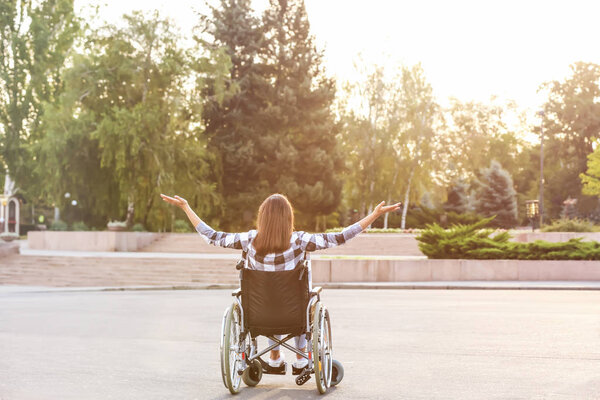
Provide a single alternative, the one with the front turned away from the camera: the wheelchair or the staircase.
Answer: the wheelchair

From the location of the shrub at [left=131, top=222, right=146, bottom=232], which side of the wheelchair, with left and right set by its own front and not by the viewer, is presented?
front

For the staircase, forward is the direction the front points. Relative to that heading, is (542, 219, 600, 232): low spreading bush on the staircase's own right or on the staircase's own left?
on the staircase's own left

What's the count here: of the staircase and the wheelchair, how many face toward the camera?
1

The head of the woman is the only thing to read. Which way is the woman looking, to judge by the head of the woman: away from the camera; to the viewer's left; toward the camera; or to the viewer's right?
away from the camera

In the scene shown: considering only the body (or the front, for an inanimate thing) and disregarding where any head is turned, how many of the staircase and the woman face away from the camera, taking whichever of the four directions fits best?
1

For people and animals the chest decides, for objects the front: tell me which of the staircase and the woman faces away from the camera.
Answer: the woman

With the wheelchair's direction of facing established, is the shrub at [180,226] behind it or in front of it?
in front

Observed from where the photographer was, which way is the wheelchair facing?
facing away from the viewer

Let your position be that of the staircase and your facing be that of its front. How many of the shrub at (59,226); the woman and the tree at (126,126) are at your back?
2

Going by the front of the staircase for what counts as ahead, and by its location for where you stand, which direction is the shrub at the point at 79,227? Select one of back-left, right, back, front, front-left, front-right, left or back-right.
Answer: back

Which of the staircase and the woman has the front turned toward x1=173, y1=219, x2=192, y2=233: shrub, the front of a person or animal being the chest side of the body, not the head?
the woman

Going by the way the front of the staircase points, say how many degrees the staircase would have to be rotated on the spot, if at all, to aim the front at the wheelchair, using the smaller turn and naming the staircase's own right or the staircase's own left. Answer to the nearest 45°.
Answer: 0° — it already faces it

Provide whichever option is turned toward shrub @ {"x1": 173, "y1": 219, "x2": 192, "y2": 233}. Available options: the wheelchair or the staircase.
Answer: the wheelchair

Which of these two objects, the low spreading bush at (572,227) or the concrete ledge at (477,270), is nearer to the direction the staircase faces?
the concrete ledge

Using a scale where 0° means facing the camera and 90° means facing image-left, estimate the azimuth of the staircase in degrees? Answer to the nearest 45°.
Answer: approximately 0°

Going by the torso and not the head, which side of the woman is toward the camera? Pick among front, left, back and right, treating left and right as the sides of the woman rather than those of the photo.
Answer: back

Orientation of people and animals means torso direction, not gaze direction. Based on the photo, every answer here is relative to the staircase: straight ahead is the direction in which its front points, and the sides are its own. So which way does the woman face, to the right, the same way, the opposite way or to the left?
the opposite way
